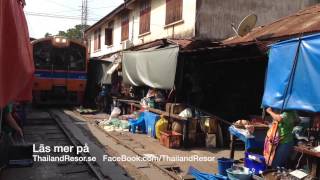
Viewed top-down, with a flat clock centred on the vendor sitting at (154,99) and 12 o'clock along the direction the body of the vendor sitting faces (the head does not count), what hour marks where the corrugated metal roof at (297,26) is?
The corrugated metal roof is roughly at 9 o'clock from the vendor sitting.

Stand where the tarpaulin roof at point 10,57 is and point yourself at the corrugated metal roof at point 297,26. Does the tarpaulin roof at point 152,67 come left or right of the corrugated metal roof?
left

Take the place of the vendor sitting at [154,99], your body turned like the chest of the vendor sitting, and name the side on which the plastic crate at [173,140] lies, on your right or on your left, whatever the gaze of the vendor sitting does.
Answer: on your left

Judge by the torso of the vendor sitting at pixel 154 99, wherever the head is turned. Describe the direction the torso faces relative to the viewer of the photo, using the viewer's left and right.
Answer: facing the viewer and to the left of the viewer

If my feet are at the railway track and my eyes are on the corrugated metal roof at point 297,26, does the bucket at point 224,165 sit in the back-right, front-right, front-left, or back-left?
front-right

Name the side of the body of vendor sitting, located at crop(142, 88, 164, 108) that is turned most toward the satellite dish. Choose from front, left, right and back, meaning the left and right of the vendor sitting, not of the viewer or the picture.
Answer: left

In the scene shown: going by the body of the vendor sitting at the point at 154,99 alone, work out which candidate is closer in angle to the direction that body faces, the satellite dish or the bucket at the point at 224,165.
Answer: the bucket

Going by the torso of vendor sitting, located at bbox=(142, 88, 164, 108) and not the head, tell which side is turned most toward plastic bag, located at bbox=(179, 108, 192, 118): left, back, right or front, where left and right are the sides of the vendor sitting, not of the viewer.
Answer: left

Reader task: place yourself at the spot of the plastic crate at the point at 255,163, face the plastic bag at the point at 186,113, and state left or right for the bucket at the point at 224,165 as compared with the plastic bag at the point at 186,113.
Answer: left

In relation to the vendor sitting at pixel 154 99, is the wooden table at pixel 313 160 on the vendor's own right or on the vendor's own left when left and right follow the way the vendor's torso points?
on the vendor's own left

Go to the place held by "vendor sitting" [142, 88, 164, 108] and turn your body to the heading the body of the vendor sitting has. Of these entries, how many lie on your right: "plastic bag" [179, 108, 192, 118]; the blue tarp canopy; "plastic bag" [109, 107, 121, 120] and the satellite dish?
1

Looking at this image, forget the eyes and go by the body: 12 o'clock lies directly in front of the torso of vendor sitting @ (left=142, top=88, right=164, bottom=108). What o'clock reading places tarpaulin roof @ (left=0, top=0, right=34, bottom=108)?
The tarpaulin roof is roughly at 11 o'clock from the vendor sitting.

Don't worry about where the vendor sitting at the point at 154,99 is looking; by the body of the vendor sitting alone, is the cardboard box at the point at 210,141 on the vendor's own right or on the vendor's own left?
on the vendor's own left

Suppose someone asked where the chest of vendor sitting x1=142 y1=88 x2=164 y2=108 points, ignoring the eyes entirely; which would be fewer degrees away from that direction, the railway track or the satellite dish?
the railway track

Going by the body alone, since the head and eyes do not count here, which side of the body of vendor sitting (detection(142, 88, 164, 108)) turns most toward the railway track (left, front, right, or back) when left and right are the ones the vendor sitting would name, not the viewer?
front
